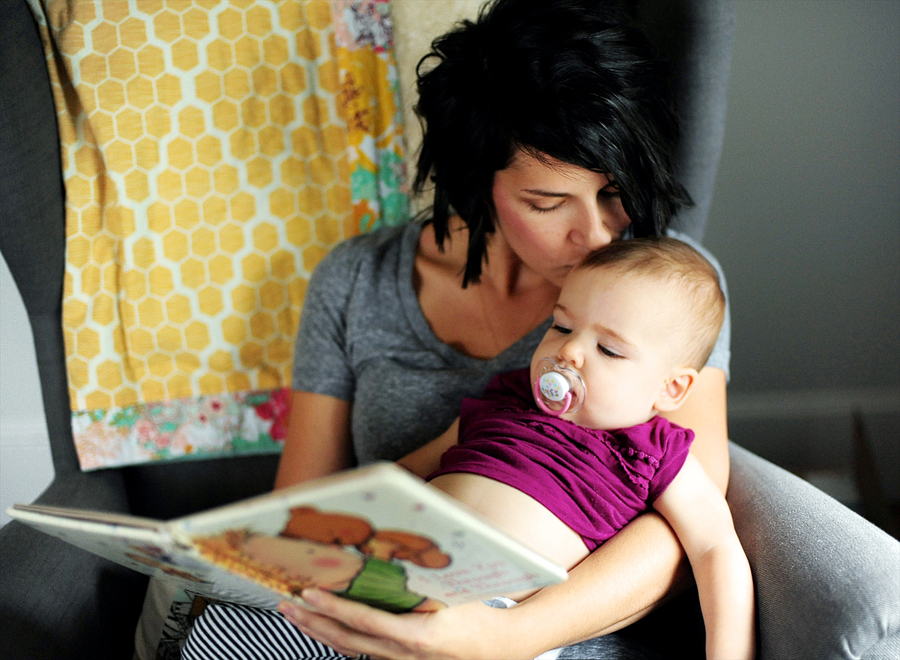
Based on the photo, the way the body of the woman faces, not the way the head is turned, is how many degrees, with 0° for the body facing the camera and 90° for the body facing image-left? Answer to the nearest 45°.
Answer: approximately 0°

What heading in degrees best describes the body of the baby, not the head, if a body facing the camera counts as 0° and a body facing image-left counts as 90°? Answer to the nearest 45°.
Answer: approximately 45°
